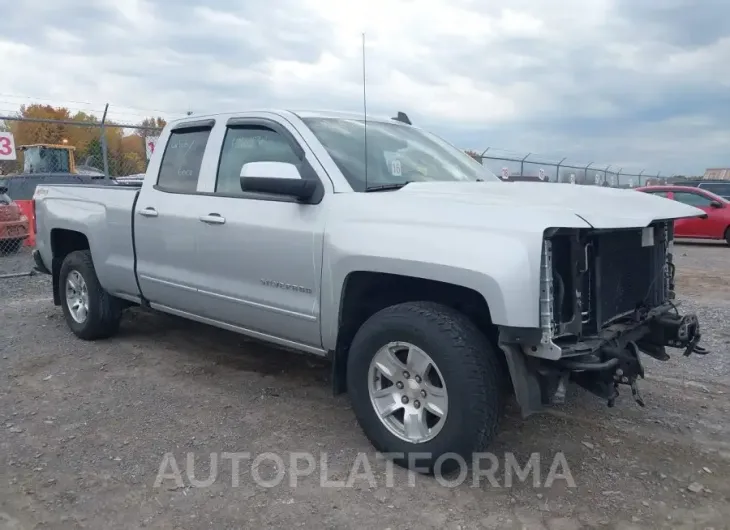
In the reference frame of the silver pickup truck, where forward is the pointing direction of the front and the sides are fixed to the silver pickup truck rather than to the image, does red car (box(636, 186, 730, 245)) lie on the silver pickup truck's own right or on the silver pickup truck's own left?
on the silver pickup truck's own left

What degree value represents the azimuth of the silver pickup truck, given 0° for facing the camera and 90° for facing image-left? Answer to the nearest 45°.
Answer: approximately 315°

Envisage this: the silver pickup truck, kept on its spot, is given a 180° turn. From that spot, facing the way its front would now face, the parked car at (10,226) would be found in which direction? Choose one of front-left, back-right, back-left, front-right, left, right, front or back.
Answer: front

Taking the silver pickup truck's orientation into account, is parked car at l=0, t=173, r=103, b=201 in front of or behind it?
behind
